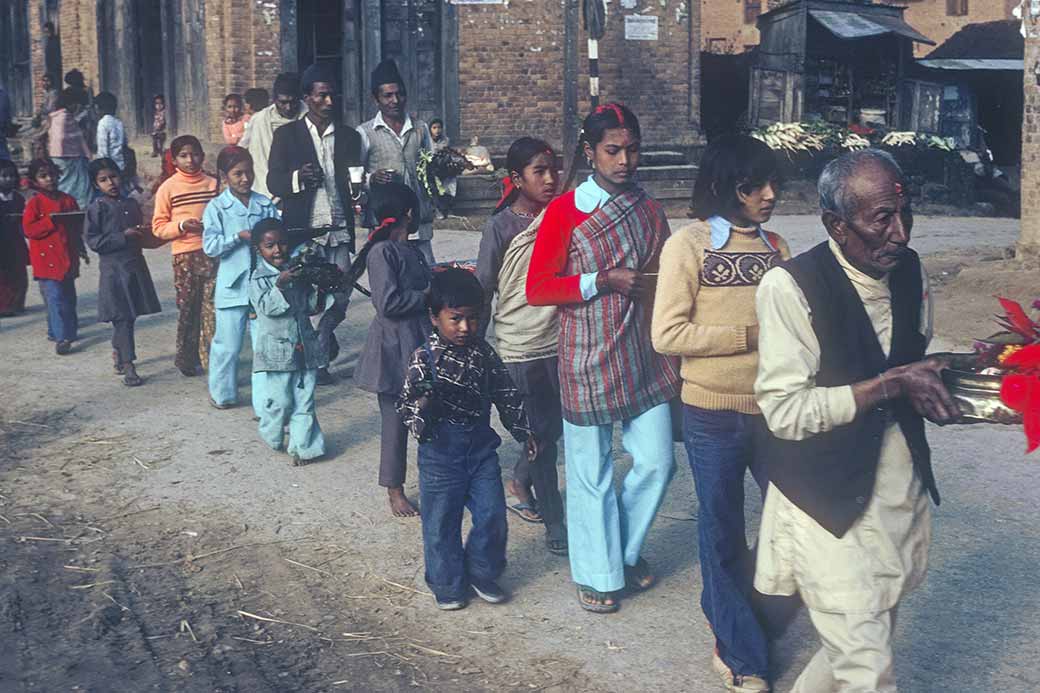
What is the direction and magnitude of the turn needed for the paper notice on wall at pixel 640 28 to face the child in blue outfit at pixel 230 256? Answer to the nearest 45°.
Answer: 0° — it already faces them

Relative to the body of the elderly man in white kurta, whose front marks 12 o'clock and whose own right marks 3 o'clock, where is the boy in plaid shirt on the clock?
The boy in plaid shirt is roughly at 6 o'clock from the elderly man in white kurta.

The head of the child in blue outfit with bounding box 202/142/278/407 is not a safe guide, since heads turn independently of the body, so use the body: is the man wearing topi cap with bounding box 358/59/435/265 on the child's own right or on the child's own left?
on the child's own left

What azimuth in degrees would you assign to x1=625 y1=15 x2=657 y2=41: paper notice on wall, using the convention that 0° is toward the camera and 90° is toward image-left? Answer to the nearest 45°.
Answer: approximately 0°

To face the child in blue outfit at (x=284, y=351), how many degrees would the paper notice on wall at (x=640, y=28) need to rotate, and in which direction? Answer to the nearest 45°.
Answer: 0° — it already faces them

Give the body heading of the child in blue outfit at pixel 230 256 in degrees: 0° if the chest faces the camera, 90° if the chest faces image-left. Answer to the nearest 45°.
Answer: approximately 315°

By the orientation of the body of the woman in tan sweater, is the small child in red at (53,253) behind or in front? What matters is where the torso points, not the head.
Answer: behind

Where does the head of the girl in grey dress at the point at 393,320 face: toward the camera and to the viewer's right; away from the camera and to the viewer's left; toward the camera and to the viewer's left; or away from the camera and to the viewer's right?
away from the camera and to the viewer's right

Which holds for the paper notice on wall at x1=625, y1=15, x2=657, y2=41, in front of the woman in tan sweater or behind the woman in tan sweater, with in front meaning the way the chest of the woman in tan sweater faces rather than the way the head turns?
behind

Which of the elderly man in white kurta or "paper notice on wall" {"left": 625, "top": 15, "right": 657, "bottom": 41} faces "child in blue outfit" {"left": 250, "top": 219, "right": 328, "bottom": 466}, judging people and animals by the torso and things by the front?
the paper notice on wall

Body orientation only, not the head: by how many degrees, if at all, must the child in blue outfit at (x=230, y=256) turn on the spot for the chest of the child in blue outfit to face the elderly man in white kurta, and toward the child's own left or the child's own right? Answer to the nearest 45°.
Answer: approximately 45° to the child's own right
